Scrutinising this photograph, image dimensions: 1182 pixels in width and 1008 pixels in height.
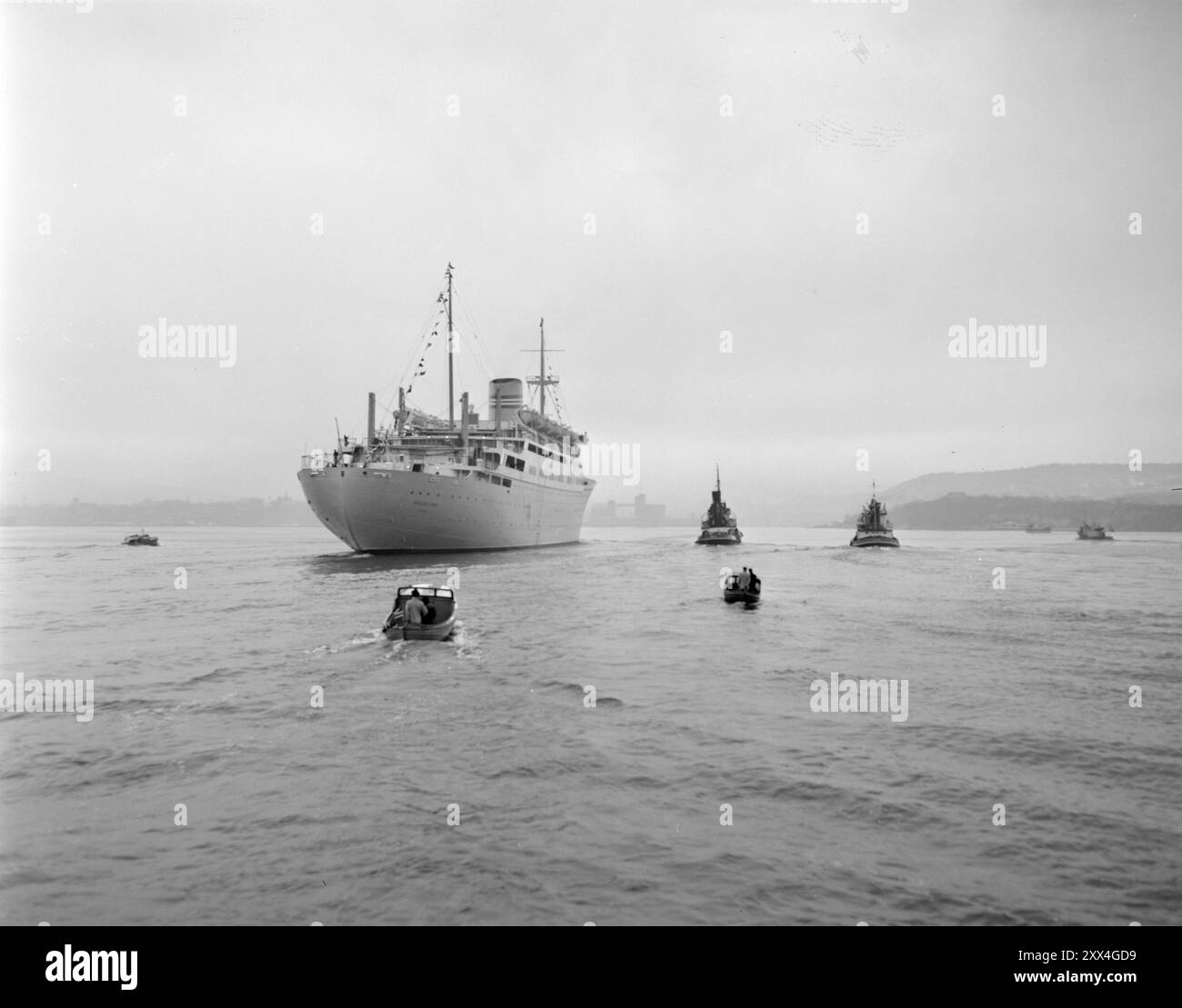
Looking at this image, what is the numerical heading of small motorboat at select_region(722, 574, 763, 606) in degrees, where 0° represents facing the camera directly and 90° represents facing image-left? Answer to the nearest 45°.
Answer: approximately 135°

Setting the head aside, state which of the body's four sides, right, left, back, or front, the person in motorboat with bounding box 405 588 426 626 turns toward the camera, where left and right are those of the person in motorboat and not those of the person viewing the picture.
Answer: back
